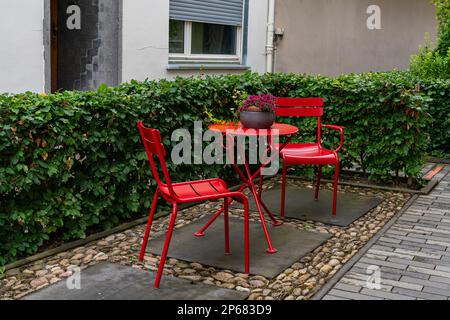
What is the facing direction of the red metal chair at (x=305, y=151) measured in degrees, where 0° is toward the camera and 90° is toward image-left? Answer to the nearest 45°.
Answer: approximately 0°

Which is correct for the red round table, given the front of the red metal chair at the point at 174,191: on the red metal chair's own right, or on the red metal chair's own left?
on the red metal chair's own left

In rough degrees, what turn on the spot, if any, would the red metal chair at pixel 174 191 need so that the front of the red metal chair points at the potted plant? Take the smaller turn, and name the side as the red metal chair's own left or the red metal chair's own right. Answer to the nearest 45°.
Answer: approximately 45° to the red metal chair's own left

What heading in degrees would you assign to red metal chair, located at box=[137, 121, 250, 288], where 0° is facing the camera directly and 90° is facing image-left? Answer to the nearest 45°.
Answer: approximately 270°

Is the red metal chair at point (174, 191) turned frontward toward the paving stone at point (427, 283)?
yes

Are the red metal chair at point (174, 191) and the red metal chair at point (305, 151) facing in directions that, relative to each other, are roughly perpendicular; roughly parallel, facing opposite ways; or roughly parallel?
roughly perpendicular

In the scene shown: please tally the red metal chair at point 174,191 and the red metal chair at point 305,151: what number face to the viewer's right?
1
